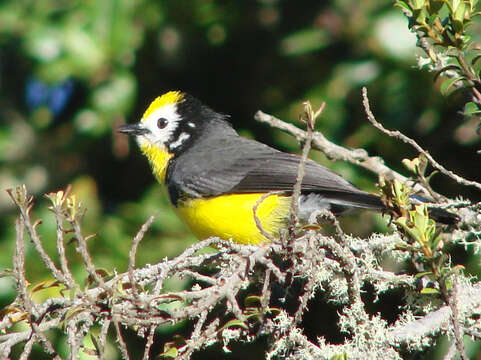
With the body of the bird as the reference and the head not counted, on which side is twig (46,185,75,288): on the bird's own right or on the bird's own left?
on the bird's own left

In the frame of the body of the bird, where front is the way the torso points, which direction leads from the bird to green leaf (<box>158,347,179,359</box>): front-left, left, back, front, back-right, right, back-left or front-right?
left

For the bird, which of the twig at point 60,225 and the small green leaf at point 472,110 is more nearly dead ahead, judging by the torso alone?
the twig

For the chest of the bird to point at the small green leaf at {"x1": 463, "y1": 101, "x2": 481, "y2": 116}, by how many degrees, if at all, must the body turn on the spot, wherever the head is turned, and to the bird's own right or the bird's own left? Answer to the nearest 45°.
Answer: approximately 135° to the bird's own left

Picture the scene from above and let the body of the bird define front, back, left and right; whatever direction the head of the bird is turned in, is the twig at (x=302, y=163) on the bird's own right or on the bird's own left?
on the bird's own left

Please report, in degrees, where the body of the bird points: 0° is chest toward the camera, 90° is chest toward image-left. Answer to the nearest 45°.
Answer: approximately 90°

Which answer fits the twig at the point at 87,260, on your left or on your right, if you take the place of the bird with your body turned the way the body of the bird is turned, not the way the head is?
on your left
